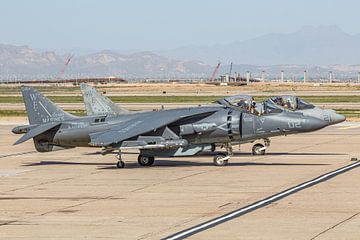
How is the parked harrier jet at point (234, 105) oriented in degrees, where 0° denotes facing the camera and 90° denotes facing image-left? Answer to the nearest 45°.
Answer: approximately 270°

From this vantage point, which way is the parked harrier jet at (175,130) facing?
to the viewer's right
